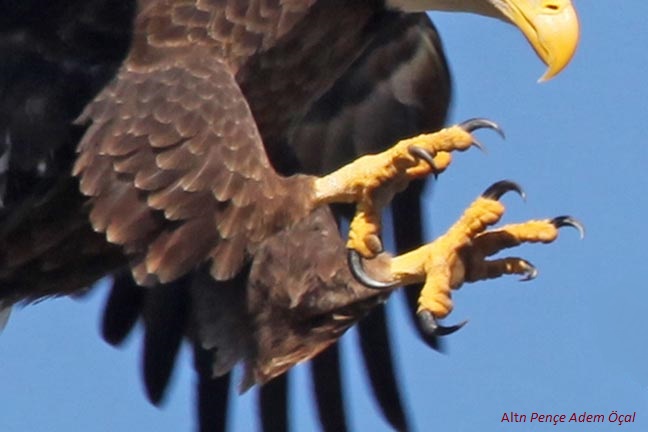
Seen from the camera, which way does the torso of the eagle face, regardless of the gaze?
to the viewer's right
